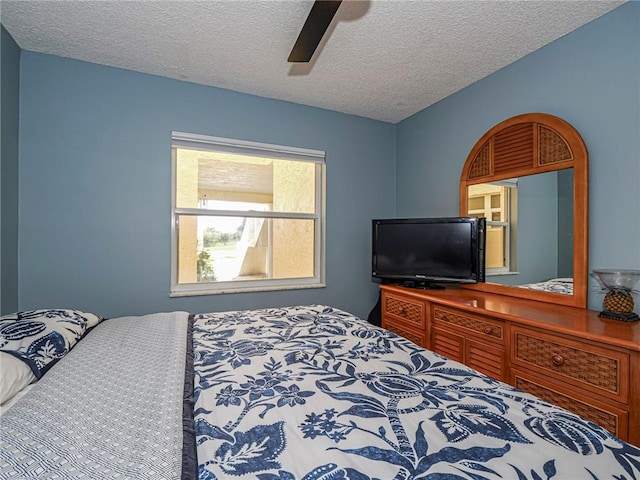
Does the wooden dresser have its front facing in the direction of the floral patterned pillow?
yes

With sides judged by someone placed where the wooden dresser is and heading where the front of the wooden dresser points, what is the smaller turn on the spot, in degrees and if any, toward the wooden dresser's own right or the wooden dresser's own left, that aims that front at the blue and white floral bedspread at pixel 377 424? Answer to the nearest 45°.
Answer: approximately 45° to the wooden dresser's own left

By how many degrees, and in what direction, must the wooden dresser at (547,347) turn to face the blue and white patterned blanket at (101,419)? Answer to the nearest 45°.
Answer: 0° — it already faces it

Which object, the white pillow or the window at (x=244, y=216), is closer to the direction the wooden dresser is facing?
the white pillow

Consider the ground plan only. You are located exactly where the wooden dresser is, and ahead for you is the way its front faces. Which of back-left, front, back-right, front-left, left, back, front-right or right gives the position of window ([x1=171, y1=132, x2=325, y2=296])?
front-right

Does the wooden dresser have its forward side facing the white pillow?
yes

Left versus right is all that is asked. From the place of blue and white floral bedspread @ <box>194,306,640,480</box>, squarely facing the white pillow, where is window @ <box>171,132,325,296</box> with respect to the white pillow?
right

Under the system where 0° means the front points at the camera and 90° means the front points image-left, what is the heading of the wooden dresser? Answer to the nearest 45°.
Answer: approximately 45°

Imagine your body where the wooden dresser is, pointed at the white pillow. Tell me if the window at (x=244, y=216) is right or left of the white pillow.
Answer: right

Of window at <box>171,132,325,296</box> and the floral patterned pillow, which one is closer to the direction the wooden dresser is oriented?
the floral patterned pillow
